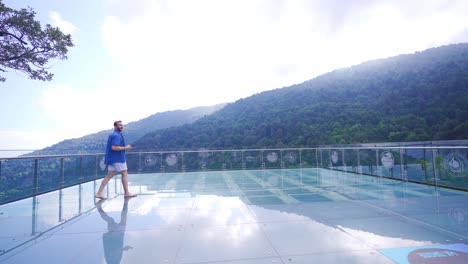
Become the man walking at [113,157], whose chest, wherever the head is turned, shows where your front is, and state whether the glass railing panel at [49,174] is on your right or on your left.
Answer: on your left

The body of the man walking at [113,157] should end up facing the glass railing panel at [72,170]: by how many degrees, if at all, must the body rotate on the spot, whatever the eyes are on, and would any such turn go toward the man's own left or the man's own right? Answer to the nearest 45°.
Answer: approximately 90° to the man's own left

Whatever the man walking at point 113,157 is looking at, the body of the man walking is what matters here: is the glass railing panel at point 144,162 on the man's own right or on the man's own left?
on the man's own left

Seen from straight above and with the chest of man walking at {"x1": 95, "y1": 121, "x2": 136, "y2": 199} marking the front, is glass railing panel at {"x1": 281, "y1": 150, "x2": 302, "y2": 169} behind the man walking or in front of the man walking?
in front

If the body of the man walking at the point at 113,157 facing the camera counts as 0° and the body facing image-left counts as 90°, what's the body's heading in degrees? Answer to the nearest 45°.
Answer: approximately 270°

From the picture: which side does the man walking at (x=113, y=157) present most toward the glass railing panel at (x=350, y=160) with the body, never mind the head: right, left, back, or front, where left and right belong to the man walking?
front

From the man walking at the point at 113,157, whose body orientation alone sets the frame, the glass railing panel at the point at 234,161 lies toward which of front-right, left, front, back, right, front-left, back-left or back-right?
front-left

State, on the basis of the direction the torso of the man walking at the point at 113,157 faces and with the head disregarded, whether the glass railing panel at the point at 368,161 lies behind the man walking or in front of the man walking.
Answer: in front
